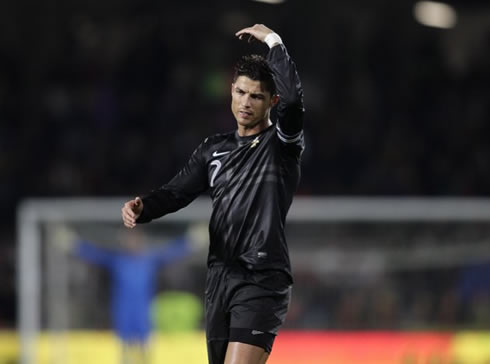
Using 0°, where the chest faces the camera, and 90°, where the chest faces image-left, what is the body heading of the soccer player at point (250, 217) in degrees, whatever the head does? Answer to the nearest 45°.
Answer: approximately 45°

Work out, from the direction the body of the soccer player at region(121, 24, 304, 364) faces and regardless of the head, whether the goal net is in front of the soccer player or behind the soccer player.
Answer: behind

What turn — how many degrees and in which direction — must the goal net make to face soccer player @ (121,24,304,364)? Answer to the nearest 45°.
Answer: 0° — it already faces them

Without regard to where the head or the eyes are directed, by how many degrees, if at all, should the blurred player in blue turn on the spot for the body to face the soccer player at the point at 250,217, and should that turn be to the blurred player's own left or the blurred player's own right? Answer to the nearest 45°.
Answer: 0° — they already face them

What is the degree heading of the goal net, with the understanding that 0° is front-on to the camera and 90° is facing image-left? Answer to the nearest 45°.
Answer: approximately 0°

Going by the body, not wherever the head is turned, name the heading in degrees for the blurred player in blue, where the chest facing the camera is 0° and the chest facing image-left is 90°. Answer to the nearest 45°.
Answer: approximately 0°
